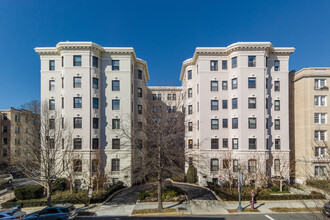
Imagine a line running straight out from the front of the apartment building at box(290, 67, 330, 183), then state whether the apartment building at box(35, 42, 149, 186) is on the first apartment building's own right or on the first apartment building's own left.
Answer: on the first apartment building's own right

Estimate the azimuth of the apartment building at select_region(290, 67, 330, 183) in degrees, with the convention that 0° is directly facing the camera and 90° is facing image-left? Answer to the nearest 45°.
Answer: approximately 0°

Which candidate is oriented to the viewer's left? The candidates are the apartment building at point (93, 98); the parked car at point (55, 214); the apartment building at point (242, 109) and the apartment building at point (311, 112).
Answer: the parked car

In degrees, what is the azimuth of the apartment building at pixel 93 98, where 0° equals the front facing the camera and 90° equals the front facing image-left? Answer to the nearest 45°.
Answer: approximately 0°

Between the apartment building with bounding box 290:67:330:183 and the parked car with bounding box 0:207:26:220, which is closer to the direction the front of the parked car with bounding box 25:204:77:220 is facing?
the parked car

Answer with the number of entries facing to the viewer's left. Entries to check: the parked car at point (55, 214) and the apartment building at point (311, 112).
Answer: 1

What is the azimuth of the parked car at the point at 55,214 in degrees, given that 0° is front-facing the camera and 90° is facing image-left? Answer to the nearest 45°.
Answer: approximately 90°

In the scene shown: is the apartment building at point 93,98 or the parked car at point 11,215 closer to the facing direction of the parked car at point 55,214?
the parked car
